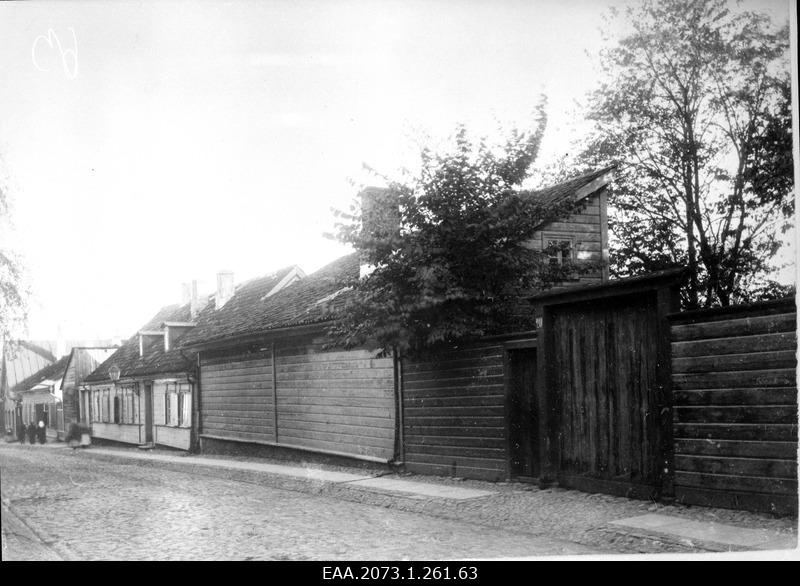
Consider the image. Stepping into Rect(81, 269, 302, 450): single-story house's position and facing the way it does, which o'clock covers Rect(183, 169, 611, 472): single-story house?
Rect(183, 169, 611, 472): single-story house is roughly at 10 o'clock from Rect(81, 269, 302, 450): single-story house.

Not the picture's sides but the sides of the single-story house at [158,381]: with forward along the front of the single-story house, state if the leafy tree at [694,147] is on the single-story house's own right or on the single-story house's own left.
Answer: on the single-story house's own left

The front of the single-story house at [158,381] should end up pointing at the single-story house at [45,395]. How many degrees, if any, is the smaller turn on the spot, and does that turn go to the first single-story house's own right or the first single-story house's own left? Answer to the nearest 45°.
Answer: approximately 135° to the first single-story house's own right

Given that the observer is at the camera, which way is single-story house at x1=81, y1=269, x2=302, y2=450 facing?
facing the viewer and to the left of the viewer

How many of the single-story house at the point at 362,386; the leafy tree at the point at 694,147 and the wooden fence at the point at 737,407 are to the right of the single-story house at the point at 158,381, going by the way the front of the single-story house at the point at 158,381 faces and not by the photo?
0

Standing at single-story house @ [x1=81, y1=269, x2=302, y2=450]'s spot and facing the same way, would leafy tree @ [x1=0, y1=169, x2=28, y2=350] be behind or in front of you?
in front

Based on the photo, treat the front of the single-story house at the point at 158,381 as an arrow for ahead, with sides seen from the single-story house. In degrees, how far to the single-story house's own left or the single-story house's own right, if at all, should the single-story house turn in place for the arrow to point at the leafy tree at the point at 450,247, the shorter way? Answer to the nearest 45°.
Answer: approximately 45° to the single-story house's own left

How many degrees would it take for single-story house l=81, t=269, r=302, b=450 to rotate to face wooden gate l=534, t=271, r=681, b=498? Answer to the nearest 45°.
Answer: approximately 45° to its left
